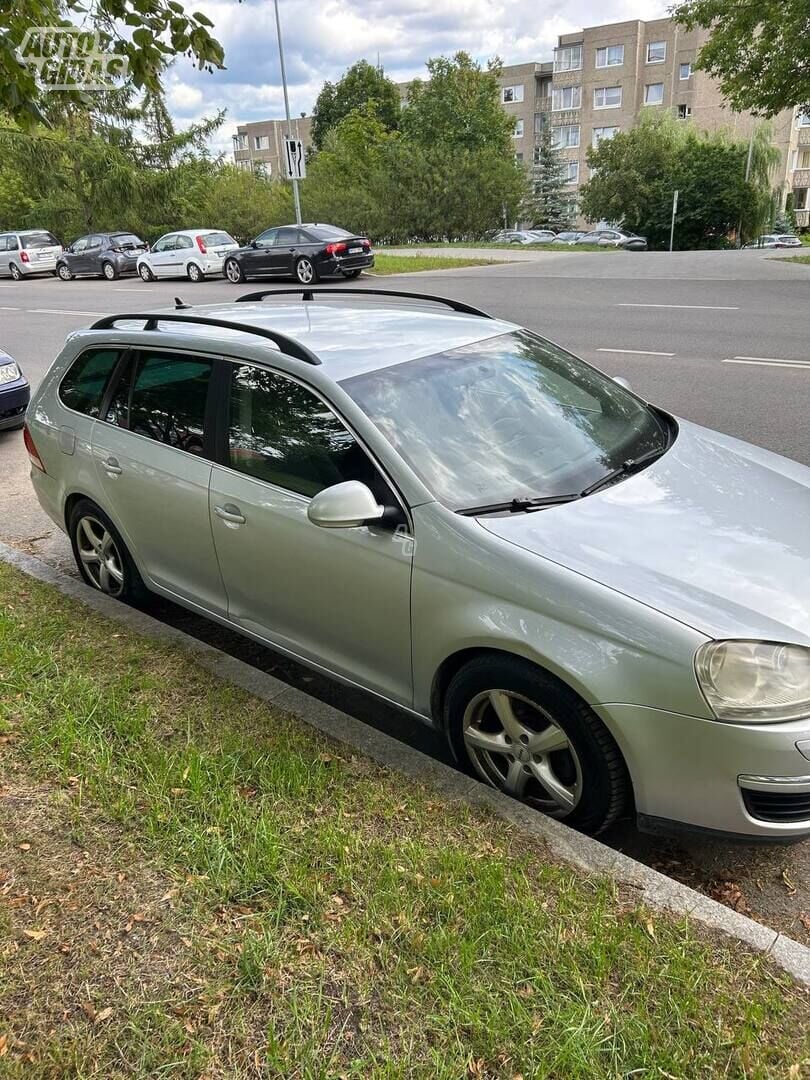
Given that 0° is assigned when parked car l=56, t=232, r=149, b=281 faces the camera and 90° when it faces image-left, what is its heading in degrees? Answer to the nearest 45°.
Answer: approximately 135°

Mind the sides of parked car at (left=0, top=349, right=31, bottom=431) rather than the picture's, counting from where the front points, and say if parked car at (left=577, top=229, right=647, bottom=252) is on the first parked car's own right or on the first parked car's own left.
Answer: on the first parked car's own left

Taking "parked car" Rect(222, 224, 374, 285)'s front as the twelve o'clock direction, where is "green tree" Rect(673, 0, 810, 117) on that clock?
The green tree is roughly at 5 o'clock from the parked car.

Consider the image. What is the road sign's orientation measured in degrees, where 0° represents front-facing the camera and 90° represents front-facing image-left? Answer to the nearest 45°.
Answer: approximately 0°

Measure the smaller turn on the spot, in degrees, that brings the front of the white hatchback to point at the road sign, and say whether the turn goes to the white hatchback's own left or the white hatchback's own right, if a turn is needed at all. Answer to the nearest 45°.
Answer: approximately 135° to the white hatchback's own right

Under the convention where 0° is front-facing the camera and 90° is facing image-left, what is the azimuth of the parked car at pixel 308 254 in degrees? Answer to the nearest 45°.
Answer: approximately 135°

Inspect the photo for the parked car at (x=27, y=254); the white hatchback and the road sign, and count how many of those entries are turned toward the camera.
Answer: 1

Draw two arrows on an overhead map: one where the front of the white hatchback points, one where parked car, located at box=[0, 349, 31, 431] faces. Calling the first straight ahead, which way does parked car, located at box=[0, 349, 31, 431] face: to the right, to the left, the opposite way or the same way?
the opposite way

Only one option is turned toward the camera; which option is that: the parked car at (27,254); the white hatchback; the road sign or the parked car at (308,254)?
the road sign

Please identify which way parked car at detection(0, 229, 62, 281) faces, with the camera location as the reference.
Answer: facing away from the viewer and to the left of the viewer

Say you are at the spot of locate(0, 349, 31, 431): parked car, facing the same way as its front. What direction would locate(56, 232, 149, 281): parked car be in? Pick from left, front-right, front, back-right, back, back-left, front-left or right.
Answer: back-left

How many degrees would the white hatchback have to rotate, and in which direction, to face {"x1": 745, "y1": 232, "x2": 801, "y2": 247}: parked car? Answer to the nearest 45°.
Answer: approximately 90° to its right
